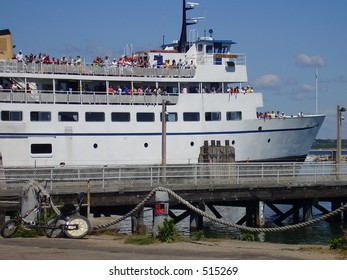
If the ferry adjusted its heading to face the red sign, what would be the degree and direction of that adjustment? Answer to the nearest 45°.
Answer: approximately 90° to its right

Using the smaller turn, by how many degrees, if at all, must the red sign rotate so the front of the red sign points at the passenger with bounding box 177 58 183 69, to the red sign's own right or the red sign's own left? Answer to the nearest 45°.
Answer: approximately 180°

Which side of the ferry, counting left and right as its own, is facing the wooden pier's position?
right

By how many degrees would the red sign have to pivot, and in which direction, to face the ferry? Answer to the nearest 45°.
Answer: approximately 180°

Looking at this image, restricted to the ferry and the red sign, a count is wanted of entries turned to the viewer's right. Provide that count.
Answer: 1

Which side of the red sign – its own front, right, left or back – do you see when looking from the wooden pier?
back

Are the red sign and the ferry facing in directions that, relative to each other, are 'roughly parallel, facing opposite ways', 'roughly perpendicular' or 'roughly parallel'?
roughly perpendicular

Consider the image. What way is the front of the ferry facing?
to the viewer's right

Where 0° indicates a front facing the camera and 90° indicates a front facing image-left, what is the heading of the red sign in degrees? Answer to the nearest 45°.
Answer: approximately 0°
